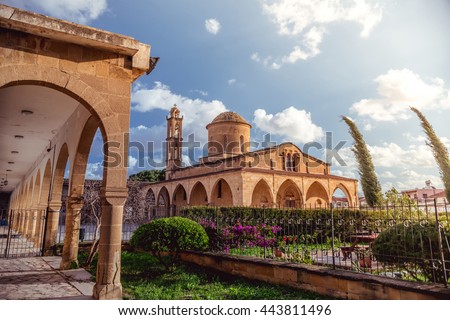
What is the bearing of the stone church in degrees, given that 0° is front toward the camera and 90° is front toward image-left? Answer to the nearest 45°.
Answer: approximately 315°

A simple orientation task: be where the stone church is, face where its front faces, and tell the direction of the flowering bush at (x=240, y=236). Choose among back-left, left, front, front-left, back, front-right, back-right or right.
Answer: front-right

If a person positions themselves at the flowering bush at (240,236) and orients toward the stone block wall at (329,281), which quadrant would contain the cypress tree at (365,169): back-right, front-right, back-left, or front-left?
back-left

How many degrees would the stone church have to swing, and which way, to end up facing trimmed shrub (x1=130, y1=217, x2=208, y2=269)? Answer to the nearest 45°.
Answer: approximately 45° to its right
